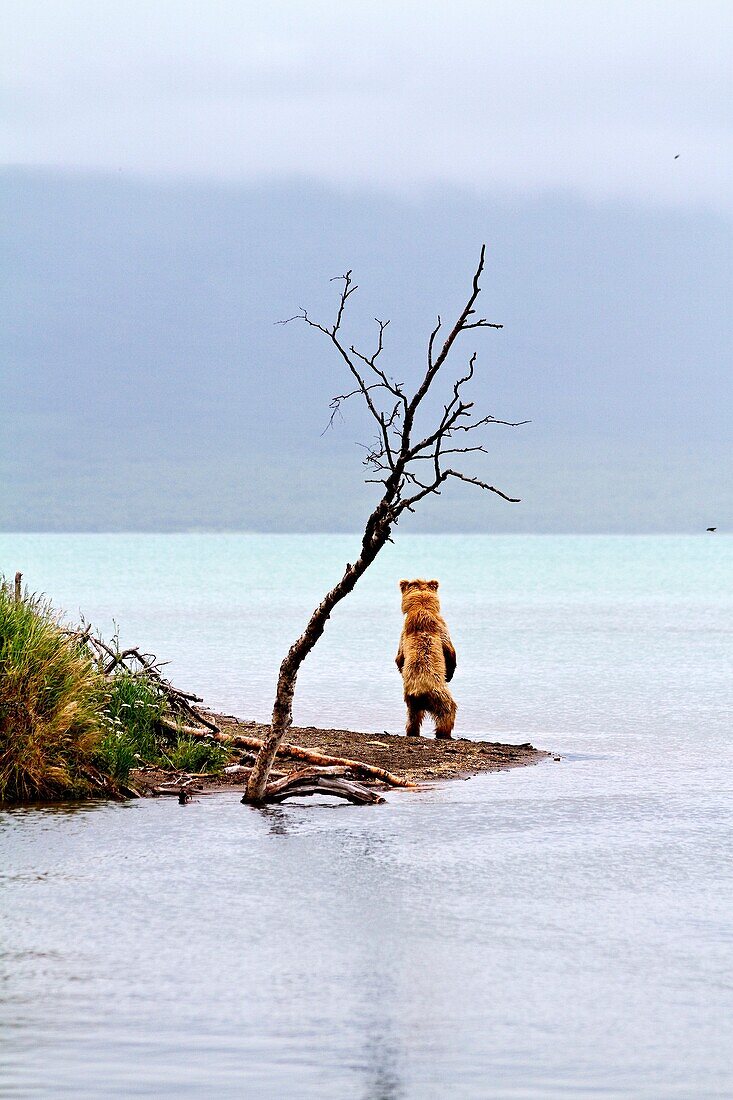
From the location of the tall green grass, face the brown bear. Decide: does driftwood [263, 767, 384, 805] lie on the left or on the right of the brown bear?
right

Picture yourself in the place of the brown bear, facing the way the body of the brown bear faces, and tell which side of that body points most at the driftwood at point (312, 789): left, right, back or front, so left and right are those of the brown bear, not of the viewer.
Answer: back

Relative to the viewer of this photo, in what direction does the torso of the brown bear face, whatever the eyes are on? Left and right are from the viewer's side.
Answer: facing away from the viewer

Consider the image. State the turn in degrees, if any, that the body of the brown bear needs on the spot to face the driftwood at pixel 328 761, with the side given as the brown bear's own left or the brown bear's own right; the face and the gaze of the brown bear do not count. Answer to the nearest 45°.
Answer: approximately 180°

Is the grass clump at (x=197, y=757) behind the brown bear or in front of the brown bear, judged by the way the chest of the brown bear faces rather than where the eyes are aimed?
behind

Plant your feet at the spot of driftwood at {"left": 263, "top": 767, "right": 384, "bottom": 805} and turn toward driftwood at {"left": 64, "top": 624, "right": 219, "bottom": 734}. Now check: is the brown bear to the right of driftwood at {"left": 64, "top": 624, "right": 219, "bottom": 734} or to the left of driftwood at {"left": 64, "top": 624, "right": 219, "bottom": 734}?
right

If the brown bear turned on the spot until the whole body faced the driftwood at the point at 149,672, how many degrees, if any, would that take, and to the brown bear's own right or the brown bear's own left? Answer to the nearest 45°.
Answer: approximately 135° to the brown bear's own left

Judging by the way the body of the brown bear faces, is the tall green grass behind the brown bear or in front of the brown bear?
behind
